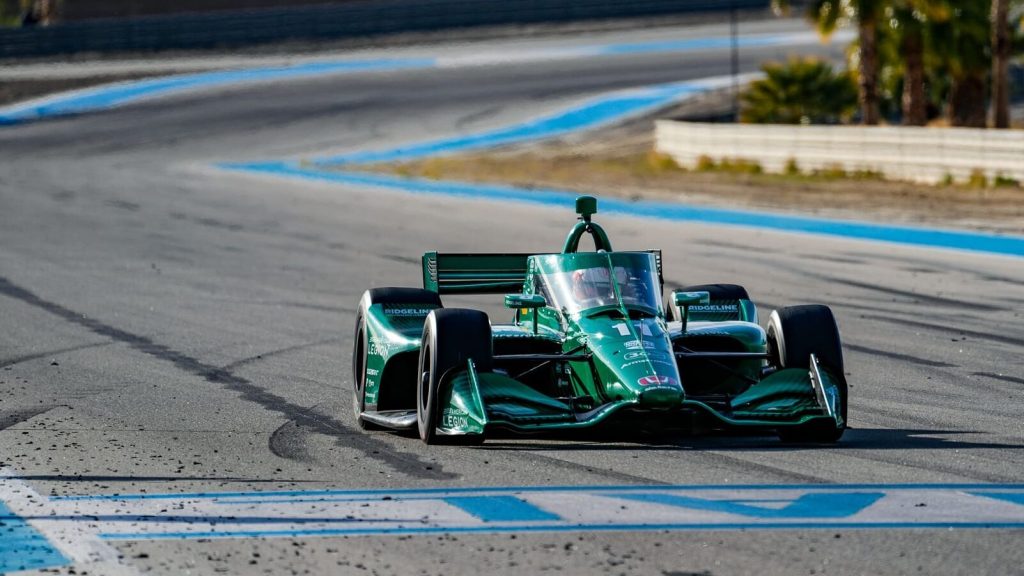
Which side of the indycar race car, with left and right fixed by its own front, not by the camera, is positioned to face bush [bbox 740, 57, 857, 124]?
back

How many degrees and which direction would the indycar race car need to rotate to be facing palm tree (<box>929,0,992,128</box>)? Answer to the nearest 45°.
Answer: approximately 180°

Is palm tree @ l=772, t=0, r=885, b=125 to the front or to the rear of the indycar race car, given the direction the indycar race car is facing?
to the rear

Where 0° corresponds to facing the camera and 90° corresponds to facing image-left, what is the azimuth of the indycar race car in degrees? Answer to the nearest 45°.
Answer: approximately 0°

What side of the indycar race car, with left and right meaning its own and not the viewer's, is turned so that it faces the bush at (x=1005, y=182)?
back

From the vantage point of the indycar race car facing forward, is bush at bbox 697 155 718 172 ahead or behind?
behind

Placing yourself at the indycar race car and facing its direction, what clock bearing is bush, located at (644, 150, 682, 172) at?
The bush is roughly at 6 o'clock from the indycar race car.

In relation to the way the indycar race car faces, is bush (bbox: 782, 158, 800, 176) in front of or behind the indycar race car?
behind
